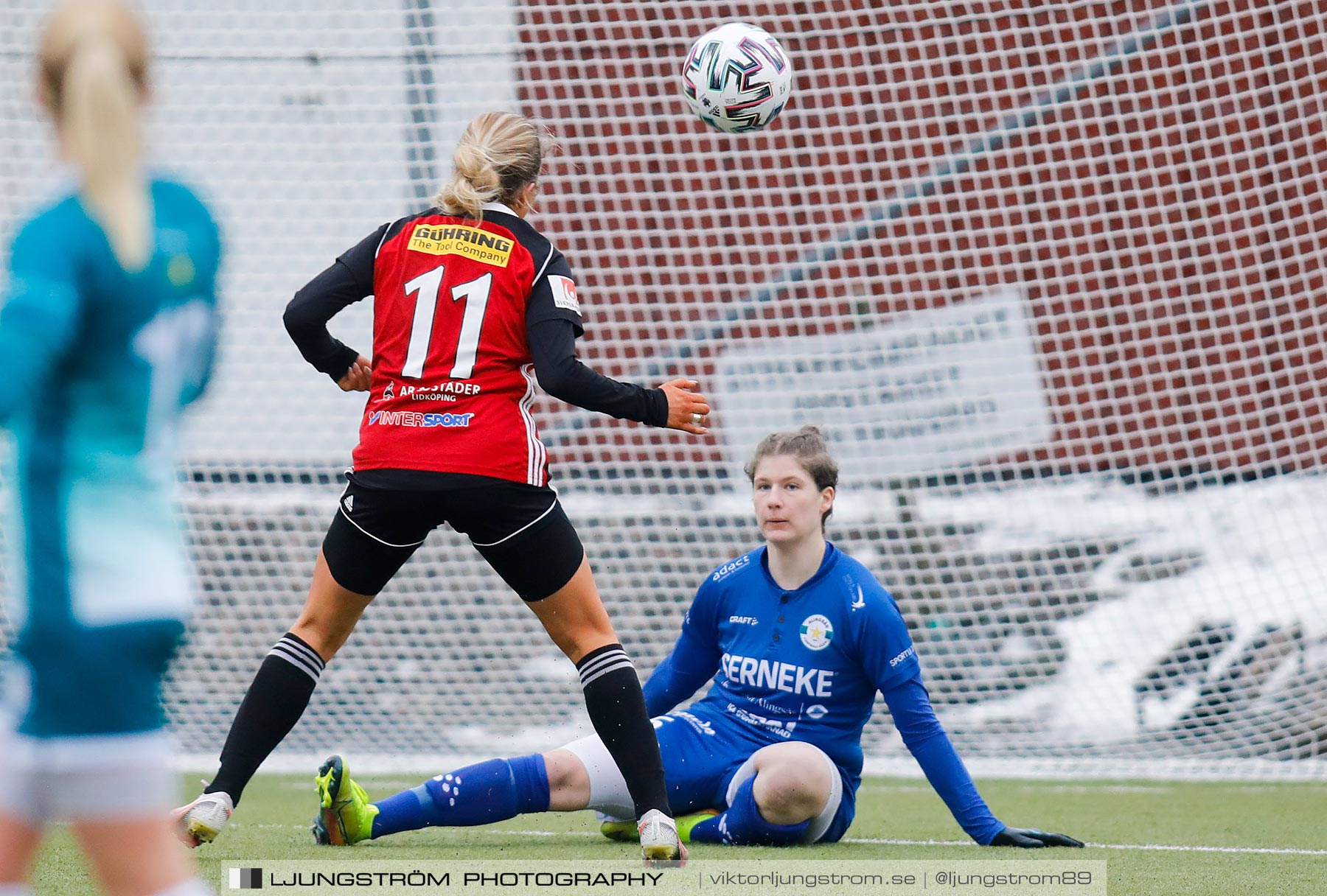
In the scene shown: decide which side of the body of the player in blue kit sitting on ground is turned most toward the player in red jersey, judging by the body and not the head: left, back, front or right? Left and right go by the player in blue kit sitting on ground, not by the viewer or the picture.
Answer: right

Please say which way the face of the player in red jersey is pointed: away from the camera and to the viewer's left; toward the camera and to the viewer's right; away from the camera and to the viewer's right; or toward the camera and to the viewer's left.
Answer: away from the camera and to the viewer's right

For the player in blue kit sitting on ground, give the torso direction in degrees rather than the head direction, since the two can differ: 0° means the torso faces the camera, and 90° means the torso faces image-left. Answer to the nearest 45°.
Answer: approximately 45°
